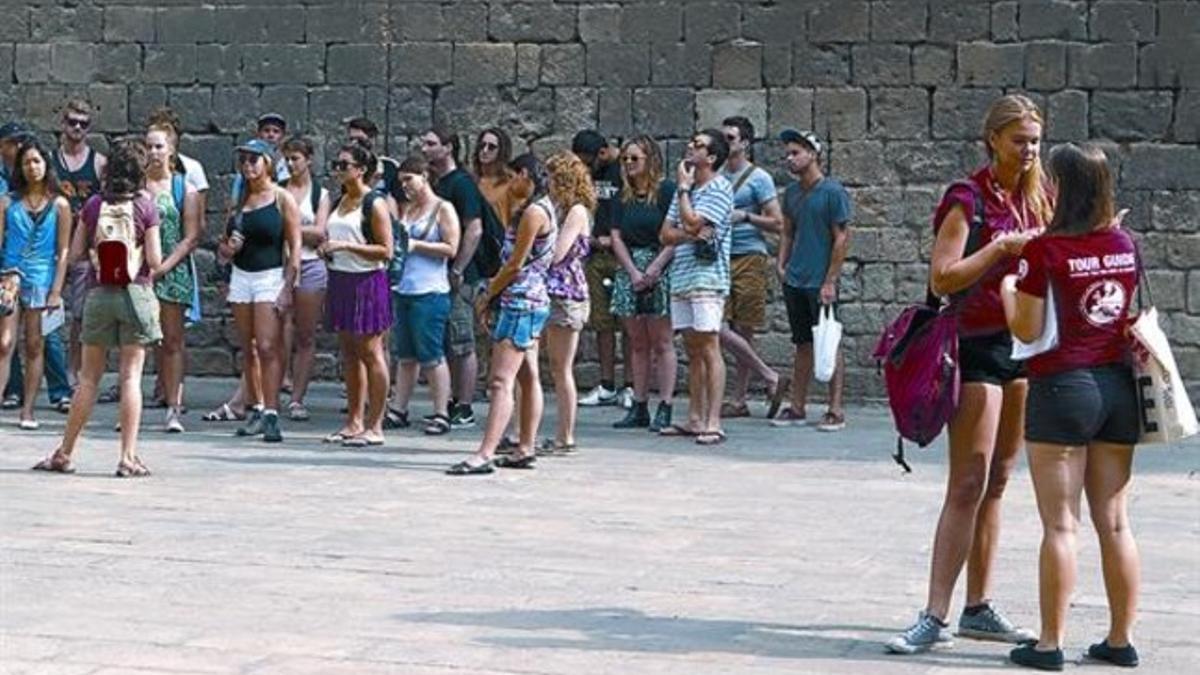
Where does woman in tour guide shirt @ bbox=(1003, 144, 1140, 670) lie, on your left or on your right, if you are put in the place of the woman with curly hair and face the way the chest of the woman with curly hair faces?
on your left

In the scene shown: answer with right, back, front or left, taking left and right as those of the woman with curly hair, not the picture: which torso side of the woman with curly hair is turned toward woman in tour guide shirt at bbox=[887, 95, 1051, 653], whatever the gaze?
left

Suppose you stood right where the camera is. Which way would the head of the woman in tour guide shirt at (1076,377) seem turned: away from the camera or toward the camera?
away from the camera

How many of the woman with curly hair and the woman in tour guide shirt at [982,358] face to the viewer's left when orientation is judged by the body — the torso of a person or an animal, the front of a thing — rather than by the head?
1
